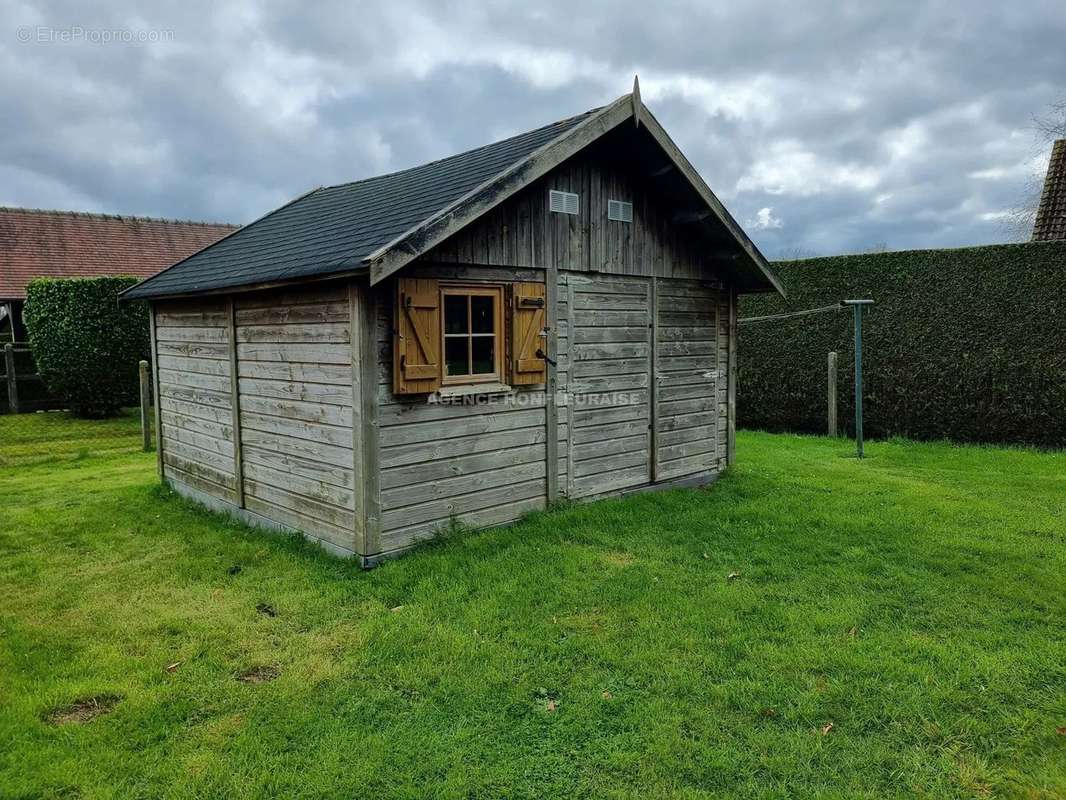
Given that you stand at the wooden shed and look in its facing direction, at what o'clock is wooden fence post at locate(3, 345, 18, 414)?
The wooden fence post is roughly at 6 o'clock from the wooden shed.

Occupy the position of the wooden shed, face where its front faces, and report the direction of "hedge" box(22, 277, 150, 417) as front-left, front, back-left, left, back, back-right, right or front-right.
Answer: back

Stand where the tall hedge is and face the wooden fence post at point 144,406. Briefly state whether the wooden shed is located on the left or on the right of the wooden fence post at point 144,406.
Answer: left

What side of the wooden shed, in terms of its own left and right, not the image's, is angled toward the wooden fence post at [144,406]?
back

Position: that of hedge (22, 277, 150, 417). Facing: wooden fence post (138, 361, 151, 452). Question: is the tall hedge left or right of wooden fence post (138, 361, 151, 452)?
left

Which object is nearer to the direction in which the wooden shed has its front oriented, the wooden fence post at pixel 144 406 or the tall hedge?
the tall hedge

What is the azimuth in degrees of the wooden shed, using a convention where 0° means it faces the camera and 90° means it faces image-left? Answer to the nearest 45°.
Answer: approximately 315°

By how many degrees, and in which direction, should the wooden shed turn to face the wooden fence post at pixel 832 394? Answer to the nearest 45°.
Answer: approximately 90° to its left

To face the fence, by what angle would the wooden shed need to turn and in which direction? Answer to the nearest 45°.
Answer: approximately 180°
